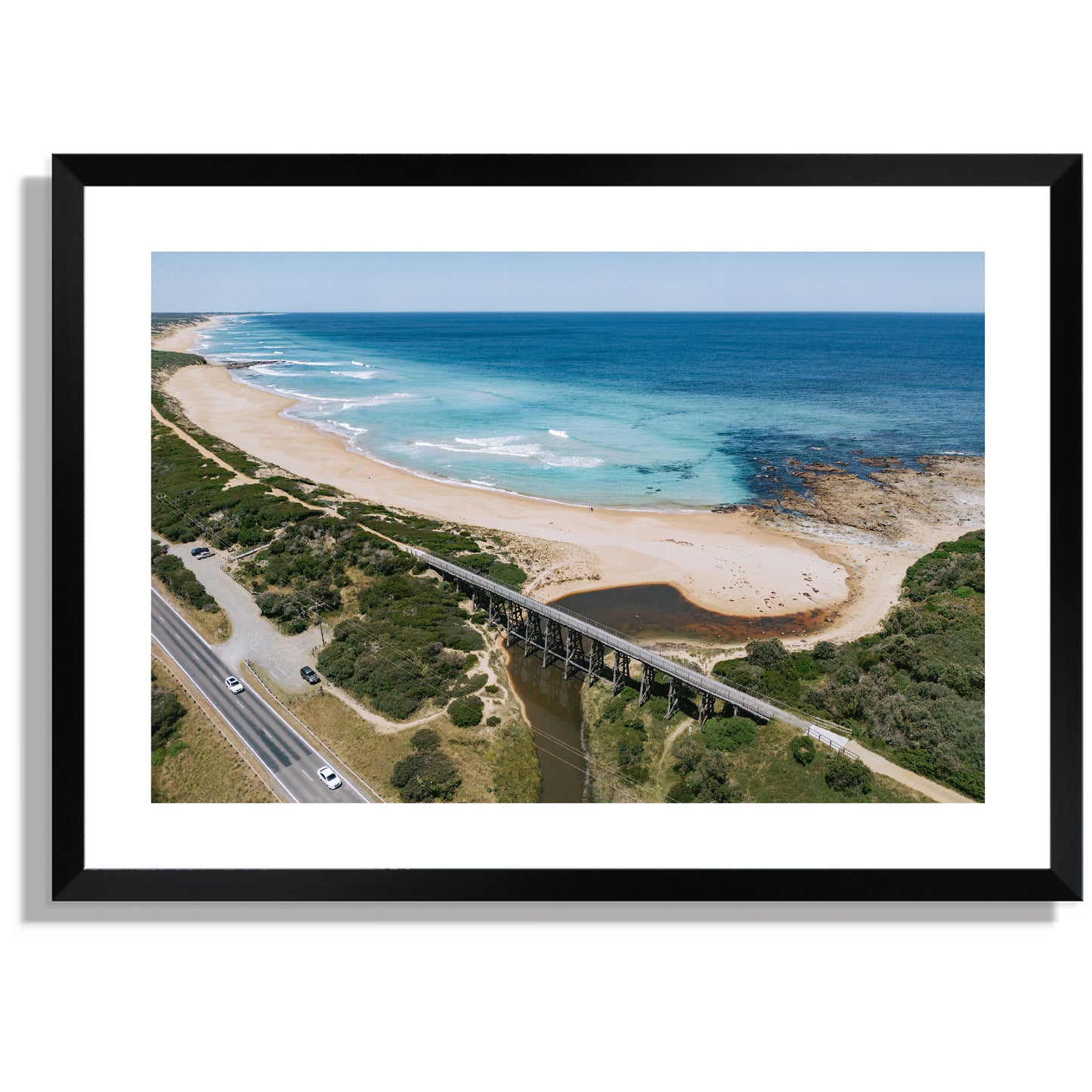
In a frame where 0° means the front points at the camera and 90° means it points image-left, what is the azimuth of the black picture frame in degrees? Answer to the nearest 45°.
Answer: approximately 0°
